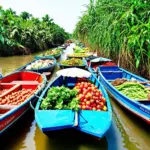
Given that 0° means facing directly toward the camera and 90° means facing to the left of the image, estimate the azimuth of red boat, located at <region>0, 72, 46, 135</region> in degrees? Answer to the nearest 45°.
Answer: approximately 45°

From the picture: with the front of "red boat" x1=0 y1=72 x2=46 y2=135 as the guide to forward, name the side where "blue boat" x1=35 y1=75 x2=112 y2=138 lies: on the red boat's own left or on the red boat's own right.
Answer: on the red boat's own left

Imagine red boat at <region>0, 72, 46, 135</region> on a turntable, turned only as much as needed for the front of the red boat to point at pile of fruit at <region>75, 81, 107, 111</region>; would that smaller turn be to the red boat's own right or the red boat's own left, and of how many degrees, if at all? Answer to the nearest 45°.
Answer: approximately 90° to the red boat's own left
